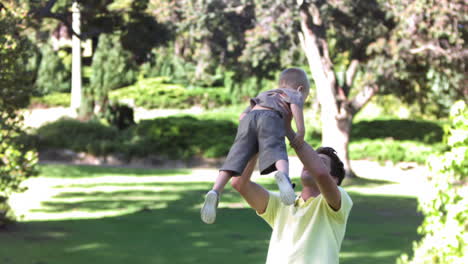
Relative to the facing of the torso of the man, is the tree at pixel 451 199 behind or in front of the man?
behind
